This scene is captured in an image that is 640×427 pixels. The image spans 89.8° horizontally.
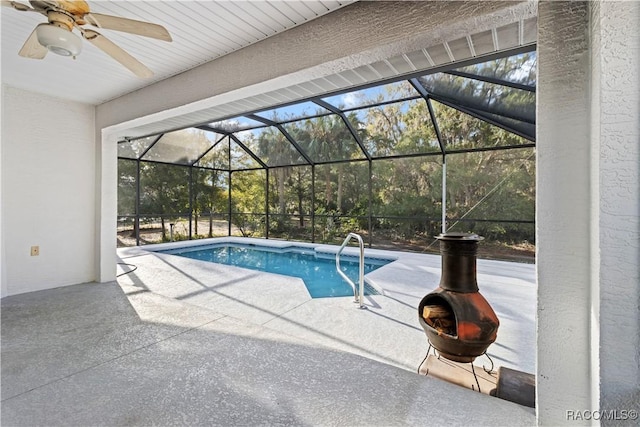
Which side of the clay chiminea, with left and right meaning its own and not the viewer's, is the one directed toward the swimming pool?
right

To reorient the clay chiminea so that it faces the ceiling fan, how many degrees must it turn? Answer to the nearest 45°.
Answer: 0° — it already faces it

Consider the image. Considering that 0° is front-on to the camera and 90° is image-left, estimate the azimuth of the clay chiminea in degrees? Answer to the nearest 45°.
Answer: approximately 45°

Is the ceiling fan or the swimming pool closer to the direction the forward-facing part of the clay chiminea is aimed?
the ceiling fan
